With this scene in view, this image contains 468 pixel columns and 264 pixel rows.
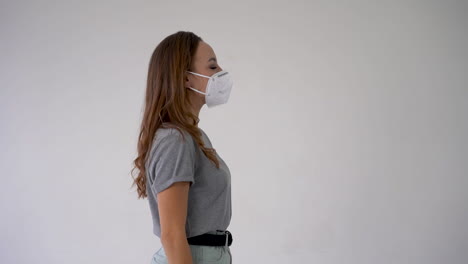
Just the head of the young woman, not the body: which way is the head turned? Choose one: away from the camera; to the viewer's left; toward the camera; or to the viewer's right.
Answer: to the viewer's right

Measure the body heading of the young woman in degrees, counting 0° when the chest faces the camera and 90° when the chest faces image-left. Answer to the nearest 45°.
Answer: approximately 270°
